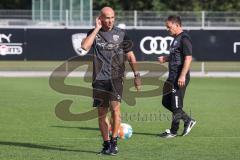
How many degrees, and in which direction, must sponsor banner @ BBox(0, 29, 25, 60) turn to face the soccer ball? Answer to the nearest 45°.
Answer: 0° — it already faces it

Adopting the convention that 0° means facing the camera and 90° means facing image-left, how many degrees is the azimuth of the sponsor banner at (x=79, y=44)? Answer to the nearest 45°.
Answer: approximately 0°

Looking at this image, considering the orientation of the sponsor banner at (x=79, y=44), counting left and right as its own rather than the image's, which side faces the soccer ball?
front

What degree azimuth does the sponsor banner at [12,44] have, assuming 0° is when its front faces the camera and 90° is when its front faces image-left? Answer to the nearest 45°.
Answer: approximately 0°
